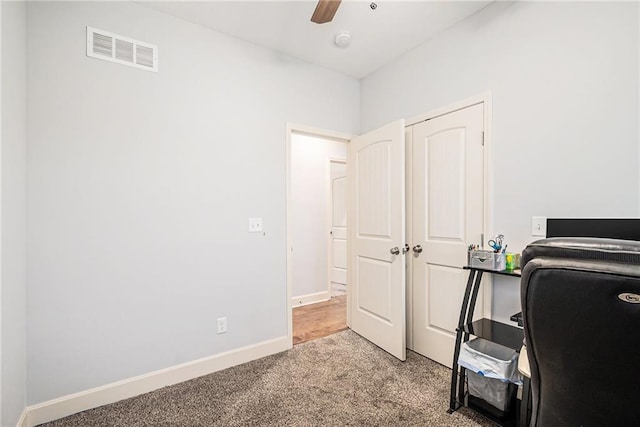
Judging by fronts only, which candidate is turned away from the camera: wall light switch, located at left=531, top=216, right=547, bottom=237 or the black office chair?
the black office chair

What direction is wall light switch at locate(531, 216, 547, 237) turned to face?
toward the camera

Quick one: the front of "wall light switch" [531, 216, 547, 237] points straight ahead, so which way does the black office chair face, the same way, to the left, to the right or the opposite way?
the opposite way

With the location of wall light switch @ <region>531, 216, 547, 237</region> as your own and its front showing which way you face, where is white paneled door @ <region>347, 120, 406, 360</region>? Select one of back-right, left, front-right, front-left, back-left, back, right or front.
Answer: right

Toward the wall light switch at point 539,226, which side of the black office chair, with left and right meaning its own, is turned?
front

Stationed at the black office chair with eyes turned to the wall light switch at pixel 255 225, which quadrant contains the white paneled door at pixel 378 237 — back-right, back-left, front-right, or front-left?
front-right

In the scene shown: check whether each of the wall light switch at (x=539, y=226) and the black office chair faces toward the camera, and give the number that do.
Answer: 1

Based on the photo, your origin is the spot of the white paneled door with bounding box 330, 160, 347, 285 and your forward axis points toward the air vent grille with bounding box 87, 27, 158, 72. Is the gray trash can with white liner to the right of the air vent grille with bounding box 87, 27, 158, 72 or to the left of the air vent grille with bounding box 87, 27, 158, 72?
left

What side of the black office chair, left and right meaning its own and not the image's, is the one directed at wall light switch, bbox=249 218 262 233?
left

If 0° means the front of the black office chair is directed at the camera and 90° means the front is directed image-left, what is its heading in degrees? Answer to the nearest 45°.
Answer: approximately 180°

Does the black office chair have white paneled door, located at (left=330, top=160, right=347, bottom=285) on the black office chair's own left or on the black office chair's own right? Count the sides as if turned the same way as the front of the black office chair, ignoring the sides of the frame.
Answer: on the black office chair's own left

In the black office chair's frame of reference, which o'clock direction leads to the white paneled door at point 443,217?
The white paneled door is roughly at 11 o'clock from the black office chair.

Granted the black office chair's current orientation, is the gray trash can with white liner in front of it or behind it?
in front

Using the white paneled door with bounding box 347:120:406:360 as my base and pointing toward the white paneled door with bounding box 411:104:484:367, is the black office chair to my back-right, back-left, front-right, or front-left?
front-right

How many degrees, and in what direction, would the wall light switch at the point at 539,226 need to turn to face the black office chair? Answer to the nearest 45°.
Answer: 0° — it already faces it

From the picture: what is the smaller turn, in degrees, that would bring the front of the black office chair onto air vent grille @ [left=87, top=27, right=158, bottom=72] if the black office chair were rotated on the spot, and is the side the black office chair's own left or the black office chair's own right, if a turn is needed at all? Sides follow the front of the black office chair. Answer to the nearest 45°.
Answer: approximately 90° to the black office chair's own left

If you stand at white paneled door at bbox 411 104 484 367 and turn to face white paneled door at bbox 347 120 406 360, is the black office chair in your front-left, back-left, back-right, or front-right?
back-left
